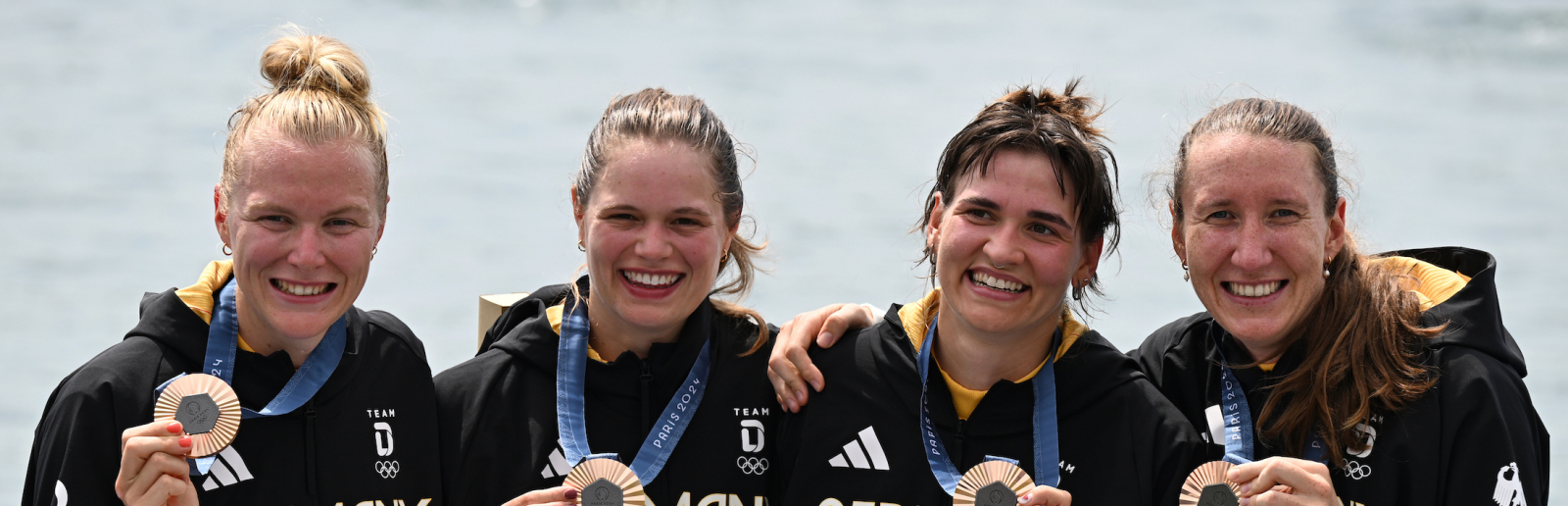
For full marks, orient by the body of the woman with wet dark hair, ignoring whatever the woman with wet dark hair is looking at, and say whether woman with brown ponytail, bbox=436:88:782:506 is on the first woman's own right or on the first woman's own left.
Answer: on the first woman's own right

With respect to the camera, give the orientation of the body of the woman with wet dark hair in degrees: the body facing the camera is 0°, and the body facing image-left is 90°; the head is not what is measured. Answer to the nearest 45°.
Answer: approximately 0°

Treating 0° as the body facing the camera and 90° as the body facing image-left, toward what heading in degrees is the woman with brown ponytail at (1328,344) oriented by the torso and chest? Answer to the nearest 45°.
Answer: approximately 45°

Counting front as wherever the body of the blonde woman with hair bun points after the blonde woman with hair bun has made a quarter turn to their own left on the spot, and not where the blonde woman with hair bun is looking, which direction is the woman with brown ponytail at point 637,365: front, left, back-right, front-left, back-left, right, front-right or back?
front

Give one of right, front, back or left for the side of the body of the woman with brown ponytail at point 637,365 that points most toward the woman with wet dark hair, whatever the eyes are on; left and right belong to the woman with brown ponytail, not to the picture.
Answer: left

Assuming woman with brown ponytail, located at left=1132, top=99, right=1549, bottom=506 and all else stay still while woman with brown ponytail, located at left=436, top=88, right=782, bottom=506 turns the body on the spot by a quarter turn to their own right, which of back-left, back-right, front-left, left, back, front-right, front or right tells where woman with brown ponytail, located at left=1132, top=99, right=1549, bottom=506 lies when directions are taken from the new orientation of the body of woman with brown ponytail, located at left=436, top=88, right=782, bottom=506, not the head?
back

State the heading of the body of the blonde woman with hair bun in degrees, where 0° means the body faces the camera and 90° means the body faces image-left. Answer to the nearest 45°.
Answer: approximately 0°

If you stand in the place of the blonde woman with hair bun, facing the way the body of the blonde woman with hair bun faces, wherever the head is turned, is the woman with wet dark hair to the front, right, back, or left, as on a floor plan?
left
